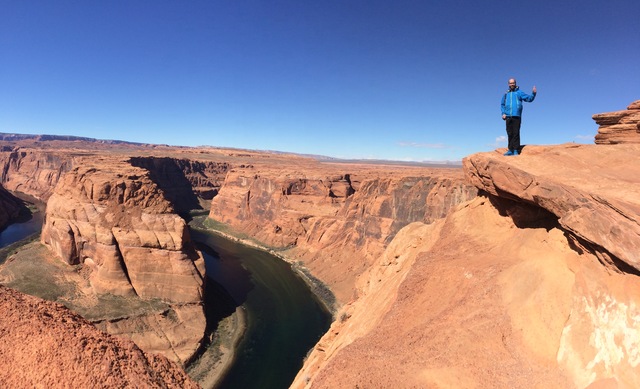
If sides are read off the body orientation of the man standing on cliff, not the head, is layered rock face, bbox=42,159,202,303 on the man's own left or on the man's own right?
on the man's own right

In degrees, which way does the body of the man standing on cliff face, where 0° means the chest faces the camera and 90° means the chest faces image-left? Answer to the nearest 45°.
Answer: approximately 0°

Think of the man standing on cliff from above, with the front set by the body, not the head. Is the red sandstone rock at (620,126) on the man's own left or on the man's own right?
on the man's own left
